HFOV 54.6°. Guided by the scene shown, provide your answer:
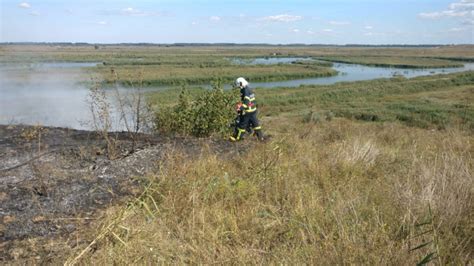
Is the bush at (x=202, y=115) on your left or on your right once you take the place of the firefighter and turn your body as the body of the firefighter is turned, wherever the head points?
on your right

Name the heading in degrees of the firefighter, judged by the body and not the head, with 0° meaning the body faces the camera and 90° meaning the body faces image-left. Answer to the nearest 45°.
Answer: approximately 90°
